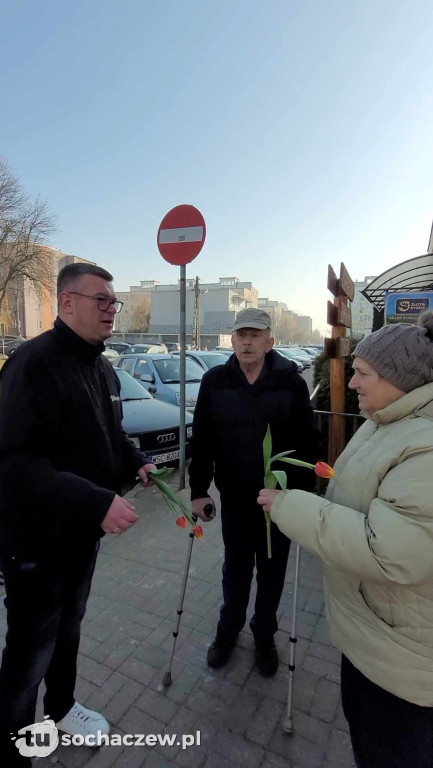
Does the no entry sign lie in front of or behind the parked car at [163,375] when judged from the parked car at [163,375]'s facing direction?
in front

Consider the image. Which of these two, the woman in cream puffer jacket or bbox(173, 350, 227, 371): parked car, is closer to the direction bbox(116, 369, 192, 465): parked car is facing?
the woman in cream puffer jacket

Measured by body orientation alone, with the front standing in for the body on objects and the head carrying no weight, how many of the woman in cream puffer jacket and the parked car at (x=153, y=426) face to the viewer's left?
1

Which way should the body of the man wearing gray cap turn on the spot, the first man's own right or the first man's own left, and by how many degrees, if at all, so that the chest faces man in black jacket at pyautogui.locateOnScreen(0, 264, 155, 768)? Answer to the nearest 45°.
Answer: approximately 45° to the first man's own right

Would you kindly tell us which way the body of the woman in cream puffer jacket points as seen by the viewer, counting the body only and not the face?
to the viewer's left

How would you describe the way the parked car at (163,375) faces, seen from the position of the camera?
facing the viewer and to the right of the viewer

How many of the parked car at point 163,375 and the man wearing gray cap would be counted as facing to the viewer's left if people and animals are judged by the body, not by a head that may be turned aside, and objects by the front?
0

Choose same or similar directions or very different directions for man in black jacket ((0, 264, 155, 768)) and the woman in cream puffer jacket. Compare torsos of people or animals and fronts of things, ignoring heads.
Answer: very different directions

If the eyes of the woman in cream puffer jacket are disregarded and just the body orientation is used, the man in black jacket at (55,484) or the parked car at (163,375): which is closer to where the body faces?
the man in black jacket

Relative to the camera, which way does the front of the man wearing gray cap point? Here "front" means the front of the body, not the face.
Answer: toward the camera

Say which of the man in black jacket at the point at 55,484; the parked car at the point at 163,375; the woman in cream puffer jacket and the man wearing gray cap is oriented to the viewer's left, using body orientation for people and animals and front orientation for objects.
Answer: the woman in cream puffer jacket

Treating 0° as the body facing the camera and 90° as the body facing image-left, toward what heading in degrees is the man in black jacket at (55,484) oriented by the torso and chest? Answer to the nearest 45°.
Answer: approximately 315°
